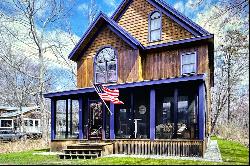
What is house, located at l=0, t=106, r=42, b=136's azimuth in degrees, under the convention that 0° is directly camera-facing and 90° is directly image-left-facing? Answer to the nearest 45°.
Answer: approximately 0°

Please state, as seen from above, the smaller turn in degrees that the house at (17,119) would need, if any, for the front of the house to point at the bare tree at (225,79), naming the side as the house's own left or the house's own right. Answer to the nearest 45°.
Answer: approximately 45° to the house's own left

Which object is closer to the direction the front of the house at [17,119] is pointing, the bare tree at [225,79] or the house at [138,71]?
the house

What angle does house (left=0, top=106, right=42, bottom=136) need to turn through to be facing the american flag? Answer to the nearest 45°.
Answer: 0° — it already faces it

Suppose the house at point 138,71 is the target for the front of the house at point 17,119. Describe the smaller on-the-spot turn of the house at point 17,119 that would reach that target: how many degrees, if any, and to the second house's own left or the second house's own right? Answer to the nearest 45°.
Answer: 0° — it already faces it
